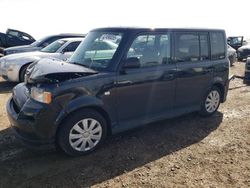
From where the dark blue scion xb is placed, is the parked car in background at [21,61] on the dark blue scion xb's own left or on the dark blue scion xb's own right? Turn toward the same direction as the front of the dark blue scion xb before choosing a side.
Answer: on the dark blue scion xb's own right

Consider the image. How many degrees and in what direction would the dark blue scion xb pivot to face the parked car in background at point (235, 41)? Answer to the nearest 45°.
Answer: approximately 180°

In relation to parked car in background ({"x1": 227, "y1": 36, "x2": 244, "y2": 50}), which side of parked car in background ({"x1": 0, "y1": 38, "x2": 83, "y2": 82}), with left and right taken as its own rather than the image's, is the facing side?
back

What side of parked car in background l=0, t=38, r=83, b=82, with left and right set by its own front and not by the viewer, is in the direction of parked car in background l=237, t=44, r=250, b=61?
back

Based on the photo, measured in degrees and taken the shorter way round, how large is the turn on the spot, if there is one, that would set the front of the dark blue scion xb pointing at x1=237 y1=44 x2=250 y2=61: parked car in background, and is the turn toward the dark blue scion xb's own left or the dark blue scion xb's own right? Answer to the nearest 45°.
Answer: approximately 180°

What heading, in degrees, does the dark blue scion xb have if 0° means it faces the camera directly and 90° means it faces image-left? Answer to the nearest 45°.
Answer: approximately 45°

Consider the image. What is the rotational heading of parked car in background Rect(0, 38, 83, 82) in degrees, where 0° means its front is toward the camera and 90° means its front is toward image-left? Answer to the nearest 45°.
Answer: approximately 45°

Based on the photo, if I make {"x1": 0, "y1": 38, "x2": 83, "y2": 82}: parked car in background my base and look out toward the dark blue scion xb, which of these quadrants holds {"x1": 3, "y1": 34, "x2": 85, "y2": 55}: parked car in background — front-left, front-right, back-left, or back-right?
back-left

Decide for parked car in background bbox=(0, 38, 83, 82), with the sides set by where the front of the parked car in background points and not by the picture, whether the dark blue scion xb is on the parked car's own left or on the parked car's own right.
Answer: on the parked car's own left
